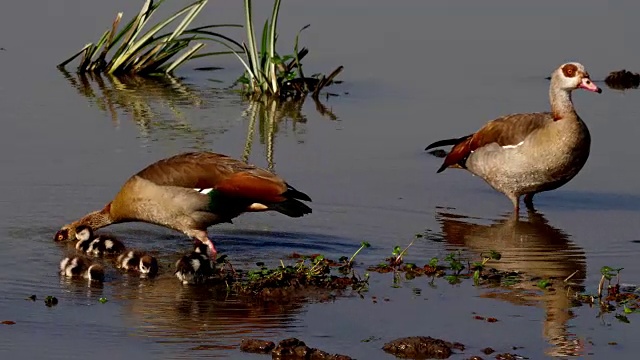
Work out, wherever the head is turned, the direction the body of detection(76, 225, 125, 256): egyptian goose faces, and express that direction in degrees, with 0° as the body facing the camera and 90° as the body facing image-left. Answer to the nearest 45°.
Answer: approximately 90°

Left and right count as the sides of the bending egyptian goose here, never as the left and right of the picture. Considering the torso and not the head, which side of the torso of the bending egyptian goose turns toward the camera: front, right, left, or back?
left

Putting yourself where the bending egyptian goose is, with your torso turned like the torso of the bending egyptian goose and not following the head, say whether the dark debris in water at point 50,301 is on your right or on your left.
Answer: on your left

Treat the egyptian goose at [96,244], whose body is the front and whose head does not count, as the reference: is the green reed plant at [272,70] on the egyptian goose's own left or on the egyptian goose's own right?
on the egyptian goose's own right

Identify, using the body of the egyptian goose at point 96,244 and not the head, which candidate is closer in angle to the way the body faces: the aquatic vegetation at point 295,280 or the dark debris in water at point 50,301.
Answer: the dark debris in water

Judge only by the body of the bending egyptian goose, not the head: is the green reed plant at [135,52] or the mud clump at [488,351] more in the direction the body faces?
the green reed plant

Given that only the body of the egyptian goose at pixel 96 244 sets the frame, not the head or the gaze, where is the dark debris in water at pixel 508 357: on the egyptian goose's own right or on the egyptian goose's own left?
on the egyptian goose's own left
